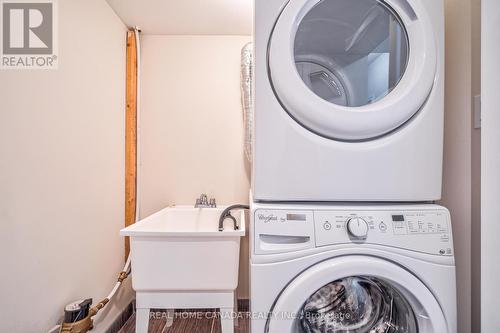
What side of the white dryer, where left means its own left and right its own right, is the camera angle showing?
front

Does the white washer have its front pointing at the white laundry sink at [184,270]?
no

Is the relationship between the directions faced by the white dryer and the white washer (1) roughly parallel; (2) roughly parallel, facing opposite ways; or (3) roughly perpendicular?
roughly parallel

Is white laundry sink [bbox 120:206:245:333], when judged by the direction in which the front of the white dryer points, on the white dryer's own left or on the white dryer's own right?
on the white dryer's own right

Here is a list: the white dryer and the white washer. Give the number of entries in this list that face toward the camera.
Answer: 2

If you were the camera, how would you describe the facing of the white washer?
facing the viewer
